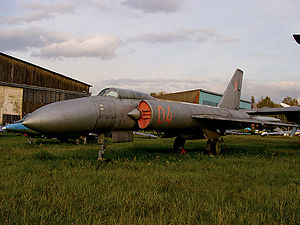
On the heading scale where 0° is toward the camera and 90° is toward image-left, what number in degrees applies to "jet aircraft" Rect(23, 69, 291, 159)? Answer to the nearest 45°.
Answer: approximately 45°

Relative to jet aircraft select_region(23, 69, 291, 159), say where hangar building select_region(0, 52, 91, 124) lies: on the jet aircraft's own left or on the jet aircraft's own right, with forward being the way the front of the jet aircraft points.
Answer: on the jet aircraft's own right
